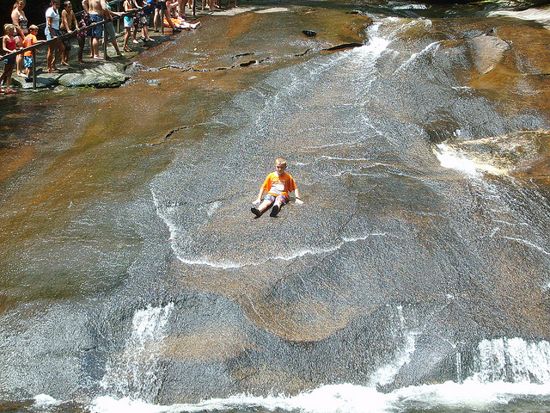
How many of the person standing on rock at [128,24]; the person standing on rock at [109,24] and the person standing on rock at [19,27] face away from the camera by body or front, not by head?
0

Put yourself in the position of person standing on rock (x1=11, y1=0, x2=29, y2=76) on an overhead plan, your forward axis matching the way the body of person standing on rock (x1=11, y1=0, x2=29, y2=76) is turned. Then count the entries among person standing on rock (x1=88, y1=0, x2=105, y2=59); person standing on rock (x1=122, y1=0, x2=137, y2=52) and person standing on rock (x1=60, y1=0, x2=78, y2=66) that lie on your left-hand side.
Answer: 3

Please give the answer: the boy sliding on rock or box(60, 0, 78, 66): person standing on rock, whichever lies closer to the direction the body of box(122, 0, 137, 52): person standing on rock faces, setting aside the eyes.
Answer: the boy sliding on rock

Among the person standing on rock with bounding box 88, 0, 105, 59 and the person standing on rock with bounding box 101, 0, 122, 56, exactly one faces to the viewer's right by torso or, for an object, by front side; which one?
the person standing on rock with bounding box 101, 0, 122, 56

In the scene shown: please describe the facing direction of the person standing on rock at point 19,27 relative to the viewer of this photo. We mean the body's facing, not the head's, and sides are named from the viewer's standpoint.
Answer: facing the viewer and to the right of the viewer

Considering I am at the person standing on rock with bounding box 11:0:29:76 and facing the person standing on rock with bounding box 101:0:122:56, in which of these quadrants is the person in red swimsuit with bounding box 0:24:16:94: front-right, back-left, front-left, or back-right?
back-right
